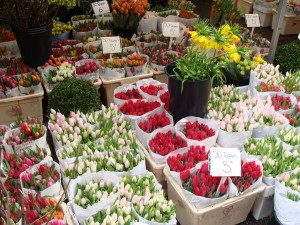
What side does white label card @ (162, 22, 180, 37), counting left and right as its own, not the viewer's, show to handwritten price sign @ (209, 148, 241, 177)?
front

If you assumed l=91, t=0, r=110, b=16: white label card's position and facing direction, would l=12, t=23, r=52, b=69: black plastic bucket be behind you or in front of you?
in front

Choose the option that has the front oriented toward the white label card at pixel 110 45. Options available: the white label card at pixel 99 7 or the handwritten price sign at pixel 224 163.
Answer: the white label card at pixel 99 7

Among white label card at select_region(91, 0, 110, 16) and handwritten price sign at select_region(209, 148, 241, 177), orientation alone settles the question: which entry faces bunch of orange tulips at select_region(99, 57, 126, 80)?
the white label card

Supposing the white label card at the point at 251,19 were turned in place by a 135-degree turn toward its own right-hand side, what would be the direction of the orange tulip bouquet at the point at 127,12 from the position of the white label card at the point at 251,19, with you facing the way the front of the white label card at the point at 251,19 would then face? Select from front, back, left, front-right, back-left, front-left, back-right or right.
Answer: front-left

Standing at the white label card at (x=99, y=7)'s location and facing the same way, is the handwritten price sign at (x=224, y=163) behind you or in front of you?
in front

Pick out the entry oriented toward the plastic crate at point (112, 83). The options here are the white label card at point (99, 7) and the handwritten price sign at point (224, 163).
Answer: the white label card

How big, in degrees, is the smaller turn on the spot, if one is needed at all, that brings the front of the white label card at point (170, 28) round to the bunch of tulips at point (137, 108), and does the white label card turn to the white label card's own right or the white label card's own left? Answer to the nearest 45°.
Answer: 0° — it already faces it

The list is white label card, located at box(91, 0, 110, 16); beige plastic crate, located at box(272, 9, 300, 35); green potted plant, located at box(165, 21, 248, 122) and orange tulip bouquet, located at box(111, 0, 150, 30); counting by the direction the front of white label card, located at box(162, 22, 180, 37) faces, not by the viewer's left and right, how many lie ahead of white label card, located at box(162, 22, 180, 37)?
1

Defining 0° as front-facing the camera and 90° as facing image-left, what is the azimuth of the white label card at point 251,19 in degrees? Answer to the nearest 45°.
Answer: approximately 0°

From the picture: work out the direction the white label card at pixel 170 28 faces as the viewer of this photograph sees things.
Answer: facing the viewer

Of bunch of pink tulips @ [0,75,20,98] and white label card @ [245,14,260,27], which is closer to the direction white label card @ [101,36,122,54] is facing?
the bunch of pink tulips

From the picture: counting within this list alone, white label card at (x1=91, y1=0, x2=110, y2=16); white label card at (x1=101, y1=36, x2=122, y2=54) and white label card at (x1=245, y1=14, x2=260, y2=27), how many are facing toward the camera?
3

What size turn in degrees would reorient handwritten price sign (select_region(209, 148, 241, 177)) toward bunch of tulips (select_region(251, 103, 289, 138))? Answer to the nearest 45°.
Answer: approximately 180°
